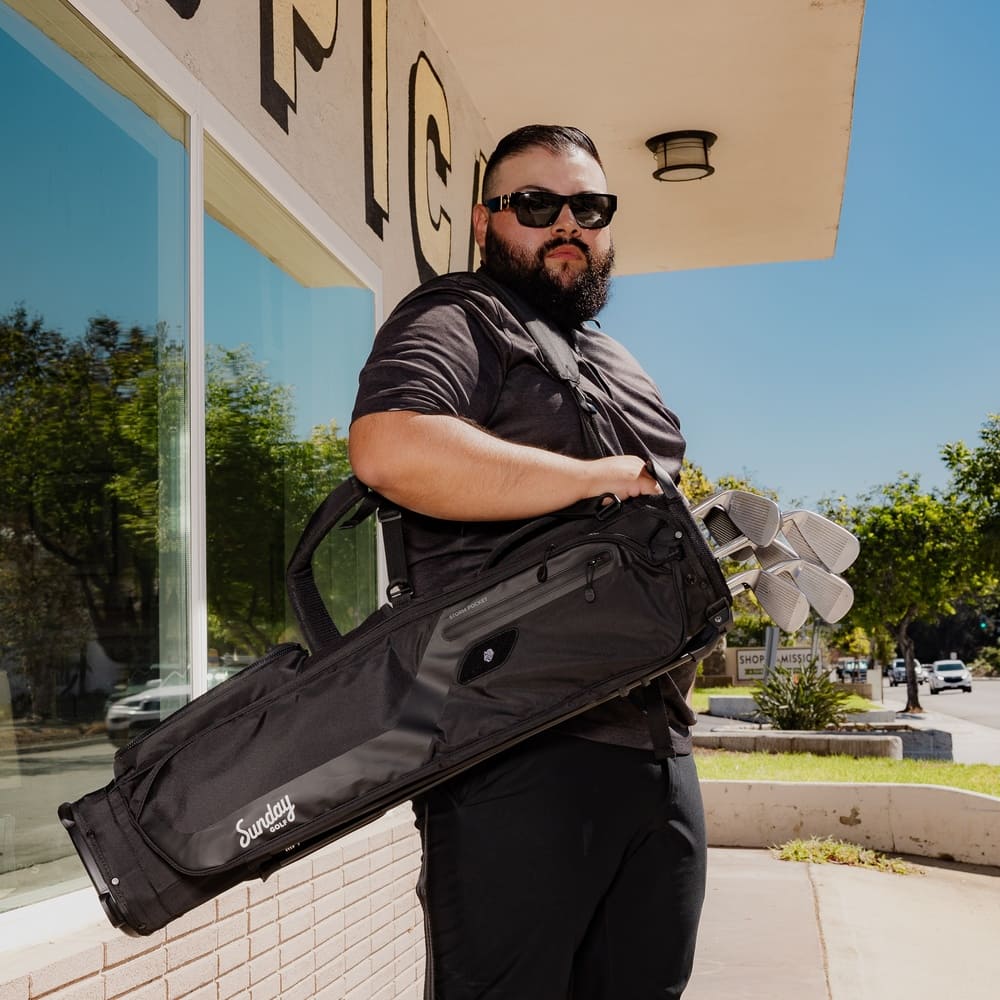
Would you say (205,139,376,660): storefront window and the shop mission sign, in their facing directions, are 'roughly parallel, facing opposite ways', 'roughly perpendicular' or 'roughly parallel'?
roughly perpendicular

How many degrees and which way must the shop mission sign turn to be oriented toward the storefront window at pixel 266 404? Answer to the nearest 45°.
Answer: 0° — it already faces it

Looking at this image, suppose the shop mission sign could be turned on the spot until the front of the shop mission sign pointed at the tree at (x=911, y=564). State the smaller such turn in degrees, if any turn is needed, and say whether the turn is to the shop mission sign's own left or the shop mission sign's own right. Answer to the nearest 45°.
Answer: approximately 135° to the shop mission sign's own left

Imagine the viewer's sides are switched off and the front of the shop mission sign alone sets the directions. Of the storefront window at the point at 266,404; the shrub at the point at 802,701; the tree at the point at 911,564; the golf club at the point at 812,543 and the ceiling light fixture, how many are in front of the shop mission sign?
4

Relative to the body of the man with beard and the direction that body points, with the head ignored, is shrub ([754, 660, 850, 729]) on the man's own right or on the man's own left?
on the man's own left

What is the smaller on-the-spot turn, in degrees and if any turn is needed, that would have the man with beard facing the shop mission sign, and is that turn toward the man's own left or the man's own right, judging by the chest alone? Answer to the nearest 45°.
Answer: approximately 135° to the man's own left

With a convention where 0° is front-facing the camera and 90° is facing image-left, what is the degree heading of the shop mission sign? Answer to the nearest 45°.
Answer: approximately 0°

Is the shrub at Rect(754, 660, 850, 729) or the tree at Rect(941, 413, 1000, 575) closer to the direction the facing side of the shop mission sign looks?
the shrub

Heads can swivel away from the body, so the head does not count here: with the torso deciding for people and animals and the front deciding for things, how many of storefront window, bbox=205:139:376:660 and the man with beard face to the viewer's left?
0

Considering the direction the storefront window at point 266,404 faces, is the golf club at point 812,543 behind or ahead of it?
ahead

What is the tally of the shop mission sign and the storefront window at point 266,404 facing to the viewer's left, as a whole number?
0

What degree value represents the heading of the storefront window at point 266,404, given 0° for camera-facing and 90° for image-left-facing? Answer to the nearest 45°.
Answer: approximately 315°
